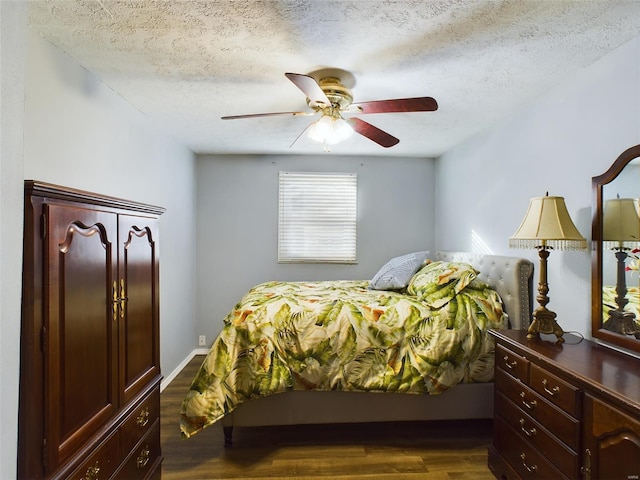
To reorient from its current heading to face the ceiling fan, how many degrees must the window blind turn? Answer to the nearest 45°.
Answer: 0° — it already faces it

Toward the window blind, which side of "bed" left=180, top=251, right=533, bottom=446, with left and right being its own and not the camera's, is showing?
right

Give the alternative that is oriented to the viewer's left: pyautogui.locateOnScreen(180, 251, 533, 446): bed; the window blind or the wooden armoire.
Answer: the bed

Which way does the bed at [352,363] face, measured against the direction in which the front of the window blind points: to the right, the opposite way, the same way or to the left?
to the right

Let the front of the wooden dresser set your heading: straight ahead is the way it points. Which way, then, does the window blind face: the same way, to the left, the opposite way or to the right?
to the left

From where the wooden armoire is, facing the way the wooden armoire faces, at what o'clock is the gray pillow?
The gray pillow is roughly at 10 o'clock from the wooden armoire.

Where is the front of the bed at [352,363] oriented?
to the viewer's left

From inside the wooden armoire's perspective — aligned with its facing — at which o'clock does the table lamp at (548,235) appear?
The table lamp is roughly at 11 o'clock from the wooden armoire.

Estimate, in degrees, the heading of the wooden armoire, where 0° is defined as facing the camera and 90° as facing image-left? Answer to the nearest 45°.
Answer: approximately 315°

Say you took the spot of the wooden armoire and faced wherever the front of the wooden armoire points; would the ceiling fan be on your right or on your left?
on your left
